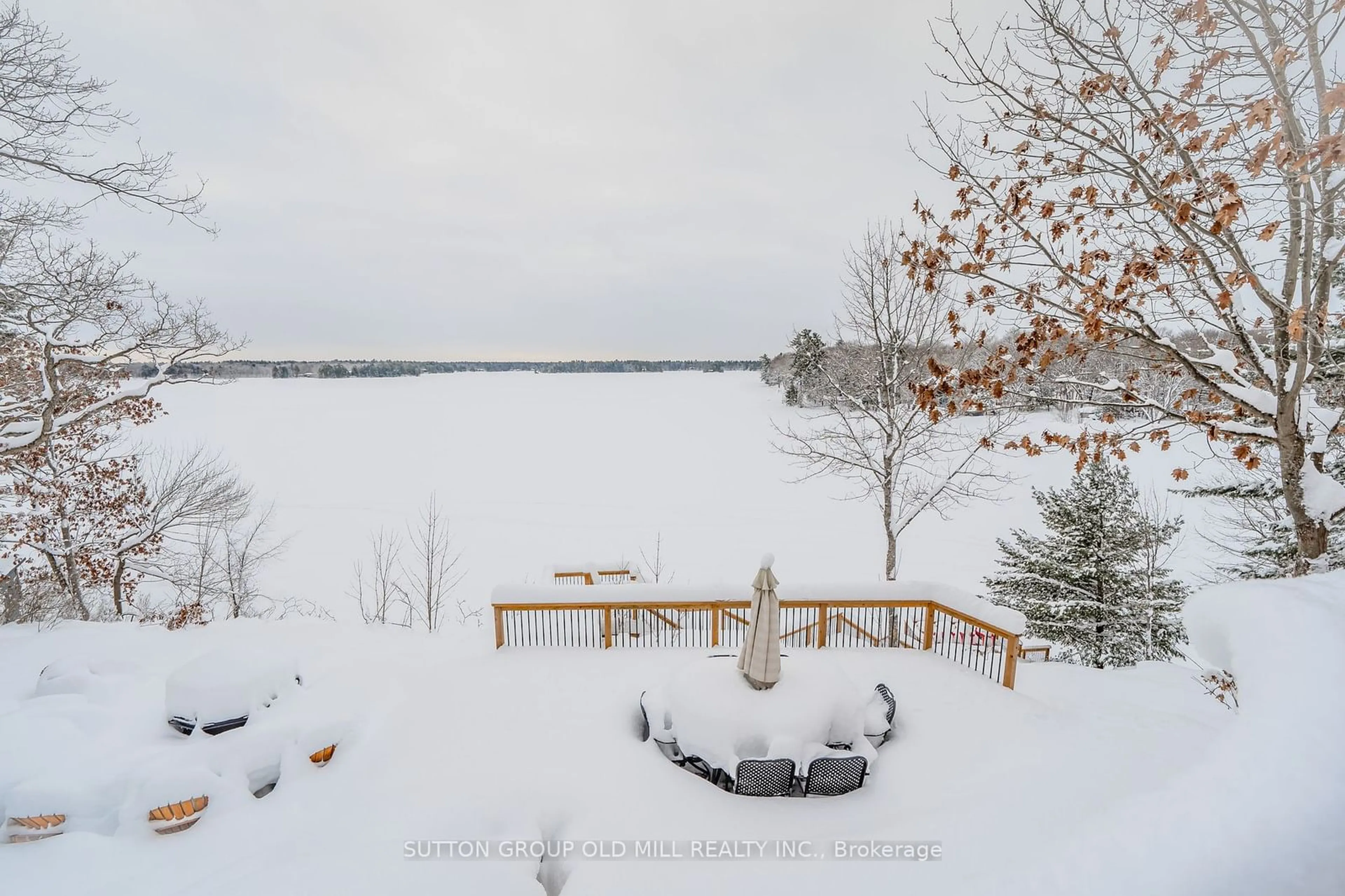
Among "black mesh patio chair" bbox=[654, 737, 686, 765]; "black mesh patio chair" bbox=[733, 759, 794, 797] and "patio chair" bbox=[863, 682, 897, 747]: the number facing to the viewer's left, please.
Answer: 1

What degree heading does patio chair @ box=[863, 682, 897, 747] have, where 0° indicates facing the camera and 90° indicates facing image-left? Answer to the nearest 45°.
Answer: approximately 90°

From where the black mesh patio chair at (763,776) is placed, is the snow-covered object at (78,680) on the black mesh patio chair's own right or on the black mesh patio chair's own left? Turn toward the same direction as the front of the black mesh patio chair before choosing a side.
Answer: on the black mesh patio chair's own left

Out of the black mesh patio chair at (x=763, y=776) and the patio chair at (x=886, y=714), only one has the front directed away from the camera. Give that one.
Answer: the black mesh patio chair

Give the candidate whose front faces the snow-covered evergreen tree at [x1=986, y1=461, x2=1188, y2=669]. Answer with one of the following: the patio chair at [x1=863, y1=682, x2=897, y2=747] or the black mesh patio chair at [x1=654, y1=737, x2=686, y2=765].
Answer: the black mesh patio chair

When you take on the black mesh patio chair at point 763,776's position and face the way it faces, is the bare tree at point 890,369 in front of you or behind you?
in front

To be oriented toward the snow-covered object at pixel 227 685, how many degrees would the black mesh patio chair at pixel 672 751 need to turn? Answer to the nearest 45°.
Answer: approximately 135° to its left

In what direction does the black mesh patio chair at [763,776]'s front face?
away from the camera

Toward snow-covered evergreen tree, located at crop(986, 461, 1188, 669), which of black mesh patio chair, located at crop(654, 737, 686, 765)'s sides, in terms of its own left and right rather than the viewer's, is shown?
front

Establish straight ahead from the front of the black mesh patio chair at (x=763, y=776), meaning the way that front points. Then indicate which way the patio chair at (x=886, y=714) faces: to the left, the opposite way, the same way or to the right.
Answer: to the left

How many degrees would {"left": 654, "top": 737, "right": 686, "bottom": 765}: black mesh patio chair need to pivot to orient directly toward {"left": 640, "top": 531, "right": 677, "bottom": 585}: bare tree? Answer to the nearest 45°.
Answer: approximately 45° to its left

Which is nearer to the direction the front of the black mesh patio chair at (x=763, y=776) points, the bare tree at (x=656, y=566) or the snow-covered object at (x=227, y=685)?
the bare tree

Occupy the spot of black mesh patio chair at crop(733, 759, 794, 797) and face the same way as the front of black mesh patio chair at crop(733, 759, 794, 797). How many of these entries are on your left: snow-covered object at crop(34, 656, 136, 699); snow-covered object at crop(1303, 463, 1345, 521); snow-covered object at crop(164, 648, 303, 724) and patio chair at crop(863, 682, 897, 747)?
2

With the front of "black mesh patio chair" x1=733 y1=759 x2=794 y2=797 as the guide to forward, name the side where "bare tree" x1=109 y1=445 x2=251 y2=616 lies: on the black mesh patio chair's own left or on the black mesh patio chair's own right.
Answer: on the black mesh patio chair's own left

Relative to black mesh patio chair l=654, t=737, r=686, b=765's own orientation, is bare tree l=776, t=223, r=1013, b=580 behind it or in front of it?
in front
